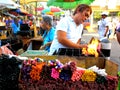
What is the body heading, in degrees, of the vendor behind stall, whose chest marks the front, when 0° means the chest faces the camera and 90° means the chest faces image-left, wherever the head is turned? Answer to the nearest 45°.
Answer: approximately 315°

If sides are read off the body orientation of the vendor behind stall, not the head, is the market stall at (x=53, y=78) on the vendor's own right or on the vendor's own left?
on the vendor's own right
